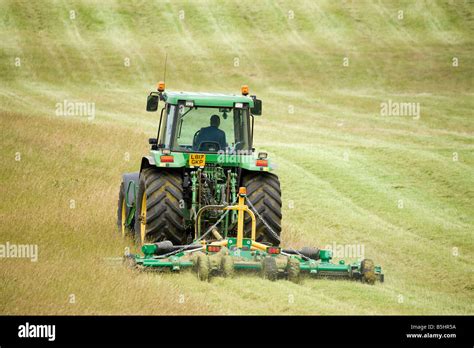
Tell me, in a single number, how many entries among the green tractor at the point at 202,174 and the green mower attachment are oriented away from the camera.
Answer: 2

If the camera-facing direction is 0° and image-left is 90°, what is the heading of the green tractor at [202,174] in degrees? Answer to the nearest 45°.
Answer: approximately 180°

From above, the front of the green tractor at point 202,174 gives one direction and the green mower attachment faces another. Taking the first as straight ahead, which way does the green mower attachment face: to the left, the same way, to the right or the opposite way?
the same way

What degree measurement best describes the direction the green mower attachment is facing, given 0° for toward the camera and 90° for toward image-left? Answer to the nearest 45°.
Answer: approximately 180°
